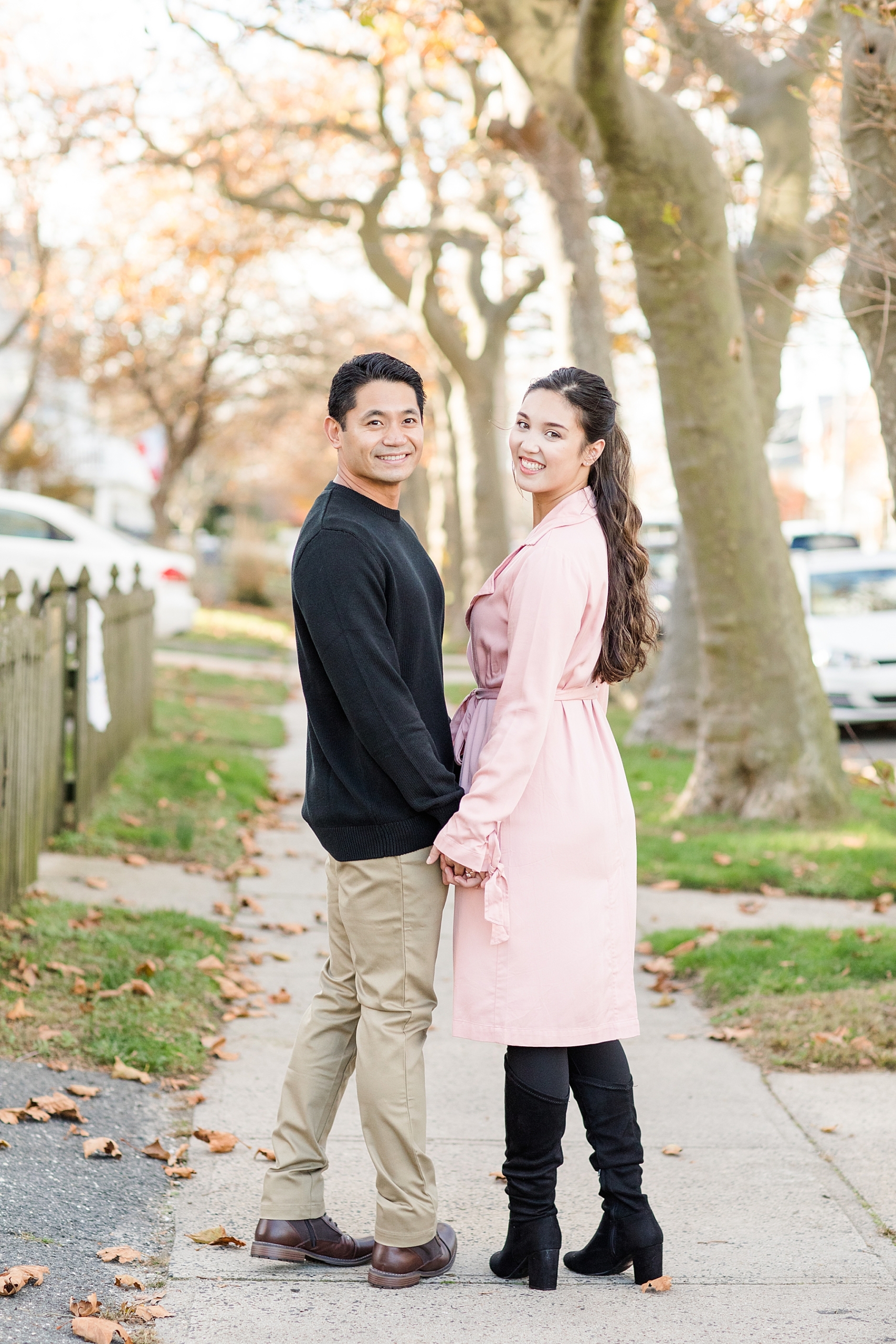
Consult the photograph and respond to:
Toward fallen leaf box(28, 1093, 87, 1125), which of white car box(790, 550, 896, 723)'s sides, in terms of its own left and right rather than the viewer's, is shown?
front

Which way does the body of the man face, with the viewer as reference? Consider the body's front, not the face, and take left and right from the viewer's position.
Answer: facing to the right of the viewer

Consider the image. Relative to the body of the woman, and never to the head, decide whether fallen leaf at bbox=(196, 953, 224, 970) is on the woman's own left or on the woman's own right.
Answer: on the woman's own right

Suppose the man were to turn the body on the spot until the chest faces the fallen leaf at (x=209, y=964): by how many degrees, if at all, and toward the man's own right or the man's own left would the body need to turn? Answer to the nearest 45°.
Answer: approximately 90° to the man's own left

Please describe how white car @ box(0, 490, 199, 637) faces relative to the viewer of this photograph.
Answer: facing to the left of the viewer
